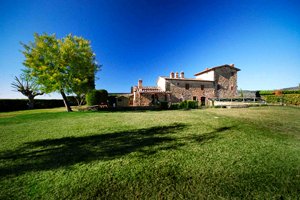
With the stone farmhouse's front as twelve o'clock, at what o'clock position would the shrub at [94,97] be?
The shrub is roughly at 2 o'clock from the stone farmhouse.

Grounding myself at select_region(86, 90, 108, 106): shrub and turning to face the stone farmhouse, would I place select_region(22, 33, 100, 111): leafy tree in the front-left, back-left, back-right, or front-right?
back-right

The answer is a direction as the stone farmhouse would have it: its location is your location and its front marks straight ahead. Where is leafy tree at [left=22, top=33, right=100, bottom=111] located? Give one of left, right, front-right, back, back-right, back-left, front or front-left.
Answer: front-right

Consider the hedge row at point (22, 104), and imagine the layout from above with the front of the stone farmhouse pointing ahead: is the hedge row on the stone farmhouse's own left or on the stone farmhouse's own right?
on the stone farmhouse's own right

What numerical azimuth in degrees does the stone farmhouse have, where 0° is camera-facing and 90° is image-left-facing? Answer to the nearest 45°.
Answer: approximately 0°
